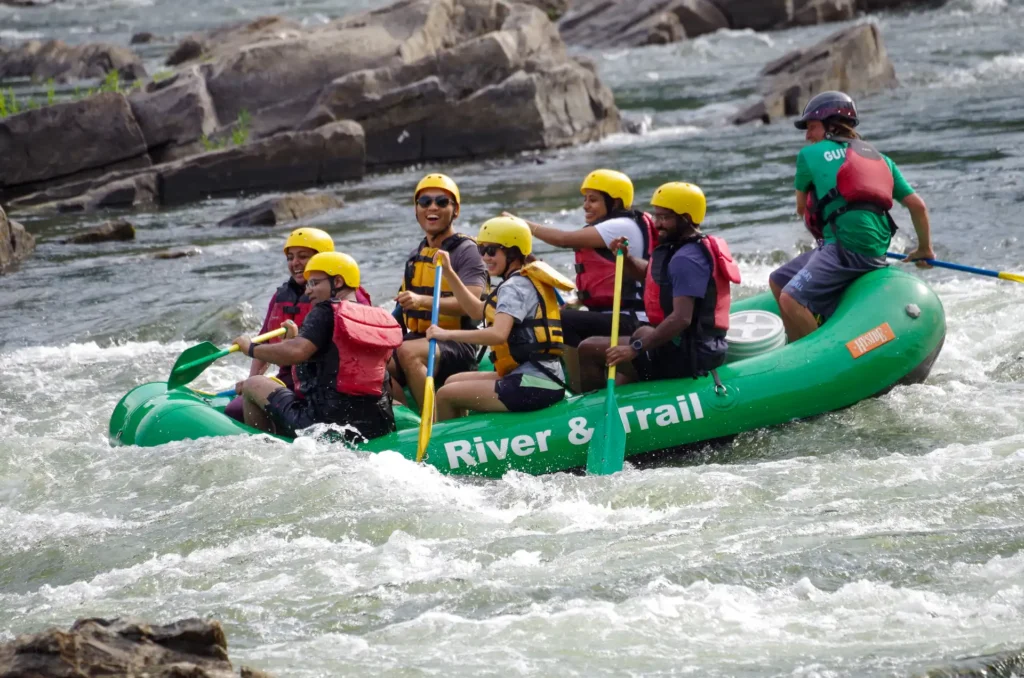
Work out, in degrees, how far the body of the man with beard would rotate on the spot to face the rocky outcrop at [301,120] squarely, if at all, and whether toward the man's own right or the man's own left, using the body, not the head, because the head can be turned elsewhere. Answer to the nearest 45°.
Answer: approximately 90° to the man's own right

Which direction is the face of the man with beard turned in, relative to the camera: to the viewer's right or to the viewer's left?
to the viewer's left

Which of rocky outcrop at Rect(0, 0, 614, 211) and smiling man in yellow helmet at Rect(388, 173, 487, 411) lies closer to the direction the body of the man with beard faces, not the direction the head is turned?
the smiling man in yellow helmet

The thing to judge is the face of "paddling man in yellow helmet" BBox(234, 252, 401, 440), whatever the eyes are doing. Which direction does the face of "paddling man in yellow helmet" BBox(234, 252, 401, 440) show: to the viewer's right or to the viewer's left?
to the viewer's left

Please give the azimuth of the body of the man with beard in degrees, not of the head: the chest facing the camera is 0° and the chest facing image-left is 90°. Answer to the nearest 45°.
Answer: approximately 90°

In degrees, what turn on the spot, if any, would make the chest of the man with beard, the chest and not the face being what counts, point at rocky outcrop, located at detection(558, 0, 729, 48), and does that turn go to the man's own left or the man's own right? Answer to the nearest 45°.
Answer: approximately 90° to the man's own right

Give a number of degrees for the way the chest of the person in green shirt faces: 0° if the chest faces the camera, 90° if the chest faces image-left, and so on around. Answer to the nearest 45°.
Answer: approximately 135°

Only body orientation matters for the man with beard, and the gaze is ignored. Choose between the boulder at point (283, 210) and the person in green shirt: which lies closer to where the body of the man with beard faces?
the boulder

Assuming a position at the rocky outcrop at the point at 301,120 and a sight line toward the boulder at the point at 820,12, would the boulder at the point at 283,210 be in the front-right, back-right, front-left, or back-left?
back-right

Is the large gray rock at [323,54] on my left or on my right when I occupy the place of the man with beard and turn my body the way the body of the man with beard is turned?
on my right

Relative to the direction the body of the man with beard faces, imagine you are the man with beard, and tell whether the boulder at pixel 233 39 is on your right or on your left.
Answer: on your right
